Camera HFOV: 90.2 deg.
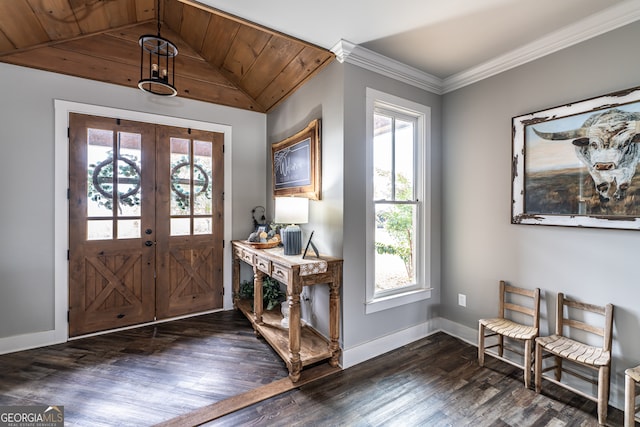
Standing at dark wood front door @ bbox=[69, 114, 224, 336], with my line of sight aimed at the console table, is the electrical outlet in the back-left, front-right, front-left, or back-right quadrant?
front-left

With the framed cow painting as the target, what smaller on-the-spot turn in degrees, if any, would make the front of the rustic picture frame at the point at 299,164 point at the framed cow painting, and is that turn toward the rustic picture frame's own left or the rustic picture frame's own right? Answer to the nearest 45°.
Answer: approximately 90° to the rustic picture frame's own left

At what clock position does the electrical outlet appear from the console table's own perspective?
The electrical outlet is roughly at 7 o'clock from the console table.

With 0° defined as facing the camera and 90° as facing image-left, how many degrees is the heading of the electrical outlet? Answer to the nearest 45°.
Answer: approximately 45°

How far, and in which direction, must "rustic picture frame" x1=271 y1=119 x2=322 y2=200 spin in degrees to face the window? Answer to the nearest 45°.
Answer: approximately 135° to its left

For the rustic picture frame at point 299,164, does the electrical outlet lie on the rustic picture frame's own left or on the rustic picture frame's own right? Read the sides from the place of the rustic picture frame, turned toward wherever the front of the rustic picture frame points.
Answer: on the rustic picture frame's own left

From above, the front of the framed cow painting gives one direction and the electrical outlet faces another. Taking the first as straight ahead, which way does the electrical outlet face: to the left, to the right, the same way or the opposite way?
the same way

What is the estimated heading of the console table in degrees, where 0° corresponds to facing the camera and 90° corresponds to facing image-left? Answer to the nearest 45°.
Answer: approximately 45°

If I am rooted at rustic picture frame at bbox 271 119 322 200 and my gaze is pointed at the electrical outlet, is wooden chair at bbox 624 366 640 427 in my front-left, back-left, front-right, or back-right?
front-right

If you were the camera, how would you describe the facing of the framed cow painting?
facing the viewer and to the left of the viewer

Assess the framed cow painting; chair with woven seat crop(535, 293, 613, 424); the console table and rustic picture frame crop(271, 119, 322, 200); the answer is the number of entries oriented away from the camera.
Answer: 0

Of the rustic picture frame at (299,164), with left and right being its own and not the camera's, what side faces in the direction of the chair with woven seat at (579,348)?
left

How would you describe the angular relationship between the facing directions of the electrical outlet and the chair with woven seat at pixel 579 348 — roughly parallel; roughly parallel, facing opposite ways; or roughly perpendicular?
roughly parallel

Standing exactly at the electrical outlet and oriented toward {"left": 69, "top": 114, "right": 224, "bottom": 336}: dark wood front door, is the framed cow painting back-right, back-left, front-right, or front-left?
back-left

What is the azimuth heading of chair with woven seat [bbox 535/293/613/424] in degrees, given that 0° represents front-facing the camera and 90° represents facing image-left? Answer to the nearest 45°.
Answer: approximately 45°
